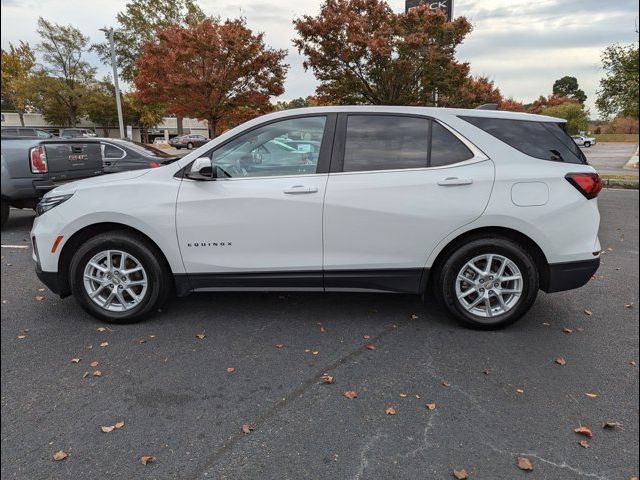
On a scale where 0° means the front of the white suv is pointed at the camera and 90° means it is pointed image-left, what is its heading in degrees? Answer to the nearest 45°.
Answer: approximately 90°

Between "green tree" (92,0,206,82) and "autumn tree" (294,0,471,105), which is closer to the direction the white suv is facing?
the green tree

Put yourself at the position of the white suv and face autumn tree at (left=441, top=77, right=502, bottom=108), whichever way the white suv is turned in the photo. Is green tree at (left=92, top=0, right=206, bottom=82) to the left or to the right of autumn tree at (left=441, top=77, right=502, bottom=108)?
left

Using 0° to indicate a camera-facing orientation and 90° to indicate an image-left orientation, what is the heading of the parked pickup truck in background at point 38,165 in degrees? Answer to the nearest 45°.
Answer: approximately 135°

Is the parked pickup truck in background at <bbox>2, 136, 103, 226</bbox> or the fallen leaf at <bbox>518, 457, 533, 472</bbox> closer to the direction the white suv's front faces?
the parked pickup truck in background

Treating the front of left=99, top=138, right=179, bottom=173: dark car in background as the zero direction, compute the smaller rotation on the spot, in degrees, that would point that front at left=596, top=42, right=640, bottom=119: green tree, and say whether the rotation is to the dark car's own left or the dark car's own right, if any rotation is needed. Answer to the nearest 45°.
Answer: approximately 135° to the dark car's own right

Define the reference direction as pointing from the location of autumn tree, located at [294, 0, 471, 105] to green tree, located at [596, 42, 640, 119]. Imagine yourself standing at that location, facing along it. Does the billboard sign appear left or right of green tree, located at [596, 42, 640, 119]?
left

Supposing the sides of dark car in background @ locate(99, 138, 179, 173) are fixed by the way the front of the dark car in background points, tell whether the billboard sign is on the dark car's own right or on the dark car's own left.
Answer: on the dark car's own right
